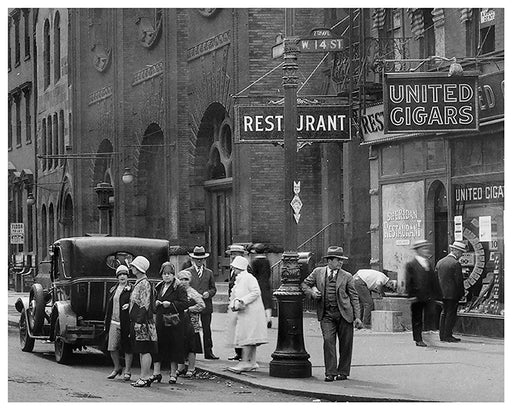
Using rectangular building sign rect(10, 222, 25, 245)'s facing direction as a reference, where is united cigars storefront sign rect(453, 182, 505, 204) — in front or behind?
in front

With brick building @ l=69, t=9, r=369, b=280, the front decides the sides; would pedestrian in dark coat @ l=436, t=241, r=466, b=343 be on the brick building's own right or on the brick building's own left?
on the brick building's own left

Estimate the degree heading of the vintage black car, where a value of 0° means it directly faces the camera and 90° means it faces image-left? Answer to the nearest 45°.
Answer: approximately 135°

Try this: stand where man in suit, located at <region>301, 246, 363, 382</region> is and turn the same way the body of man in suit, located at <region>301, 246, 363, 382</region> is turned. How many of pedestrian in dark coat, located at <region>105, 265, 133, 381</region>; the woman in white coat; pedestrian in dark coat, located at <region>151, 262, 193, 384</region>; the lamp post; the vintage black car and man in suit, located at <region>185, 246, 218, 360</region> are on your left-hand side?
0

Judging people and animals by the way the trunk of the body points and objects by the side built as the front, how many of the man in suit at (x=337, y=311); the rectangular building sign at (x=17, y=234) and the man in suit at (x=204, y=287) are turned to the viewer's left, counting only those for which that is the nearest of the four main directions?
0

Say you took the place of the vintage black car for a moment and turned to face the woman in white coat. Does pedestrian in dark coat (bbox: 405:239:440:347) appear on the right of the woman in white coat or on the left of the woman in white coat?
left

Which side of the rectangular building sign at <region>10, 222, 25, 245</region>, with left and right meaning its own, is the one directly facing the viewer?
front

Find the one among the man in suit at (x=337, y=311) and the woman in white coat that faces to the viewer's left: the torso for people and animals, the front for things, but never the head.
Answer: the woman in white coat

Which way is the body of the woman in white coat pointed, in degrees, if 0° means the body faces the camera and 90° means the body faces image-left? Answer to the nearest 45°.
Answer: approximately 90°

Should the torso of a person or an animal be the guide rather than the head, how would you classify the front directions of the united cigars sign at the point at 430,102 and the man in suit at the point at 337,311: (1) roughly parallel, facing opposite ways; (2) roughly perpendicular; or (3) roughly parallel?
roughly parallel

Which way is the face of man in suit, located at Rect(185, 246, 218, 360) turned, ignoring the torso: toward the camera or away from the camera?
toward the camera

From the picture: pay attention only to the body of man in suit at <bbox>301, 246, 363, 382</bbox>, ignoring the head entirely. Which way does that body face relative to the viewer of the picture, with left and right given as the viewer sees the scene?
facing the viewer

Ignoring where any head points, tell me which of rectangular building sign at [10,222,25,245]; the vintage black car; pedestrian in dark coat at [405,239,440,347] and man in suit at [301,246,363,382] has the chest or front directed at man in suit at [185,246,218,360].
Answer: the rectangular building sign

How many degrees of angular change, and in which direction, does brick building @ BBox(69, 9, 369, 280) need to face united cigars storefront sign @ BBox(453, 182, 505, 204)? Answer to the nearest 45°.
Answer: approximately 90° to its left
